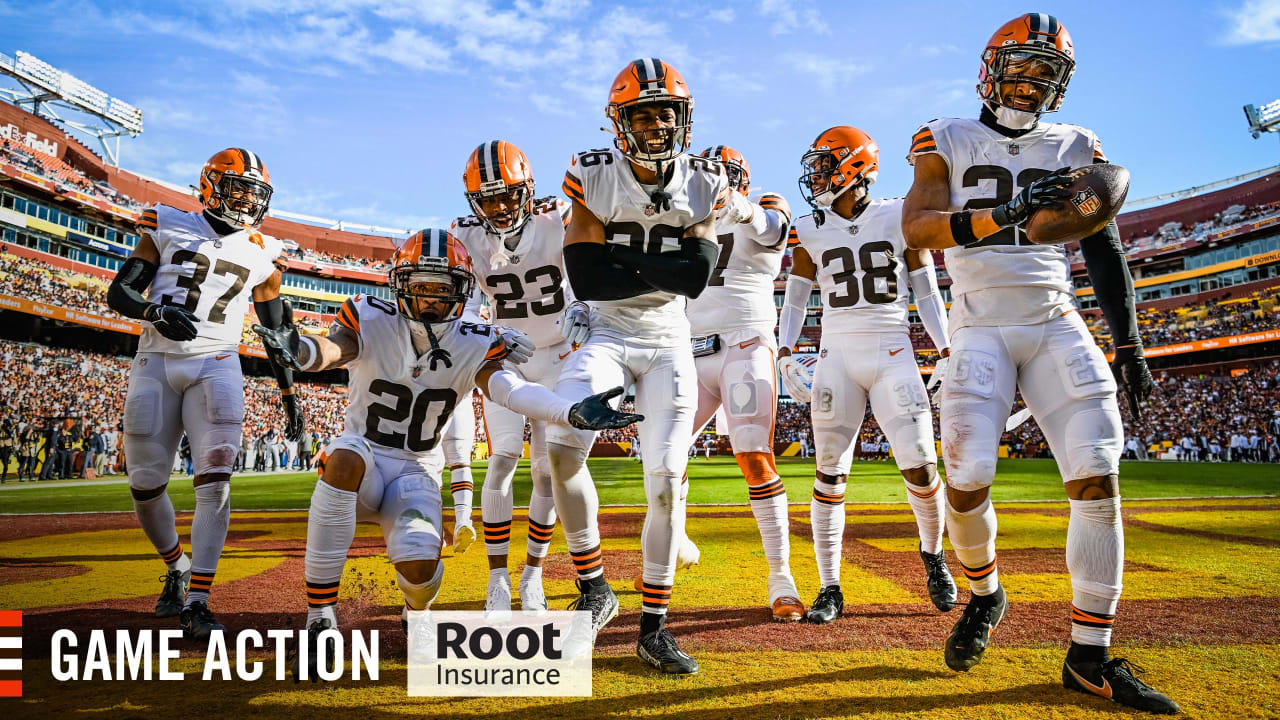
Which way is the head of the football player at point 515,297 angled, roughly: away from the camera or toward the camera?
toward the camera

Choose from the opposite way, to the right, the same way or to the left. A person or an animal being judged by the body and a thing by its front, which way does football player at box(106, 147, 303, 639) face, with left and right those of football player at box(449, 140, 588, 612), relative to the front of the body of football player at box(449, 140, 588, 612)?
the same way

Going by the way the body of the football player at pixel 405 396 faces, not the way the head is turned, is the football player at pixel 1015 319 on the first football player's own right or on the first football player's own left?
on the first football player's own left

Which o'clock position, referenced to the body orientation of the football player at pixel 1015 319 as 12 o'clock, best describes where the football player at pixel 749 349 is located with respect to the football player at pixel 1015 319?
the football player at pixel 749 349 is roughly at 4 o'clock from the football player at pixel 1015 319.

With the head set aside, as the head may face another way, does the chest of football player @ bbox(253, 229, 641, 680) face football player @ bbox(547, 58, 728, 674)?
no

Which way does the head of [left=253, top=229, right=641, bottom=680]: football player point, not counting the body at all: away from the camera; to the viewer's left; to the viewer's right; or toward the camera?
toward the camera

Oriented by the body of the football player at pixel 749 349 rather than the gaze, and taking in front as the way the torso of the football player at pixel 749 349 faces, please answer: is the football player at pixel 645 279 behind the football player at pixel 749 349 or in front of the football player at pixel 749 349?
in front

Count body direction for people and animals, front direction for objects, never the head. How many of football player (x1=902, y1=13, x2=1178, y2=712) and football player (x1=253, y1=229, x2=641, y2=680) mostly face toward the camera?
2

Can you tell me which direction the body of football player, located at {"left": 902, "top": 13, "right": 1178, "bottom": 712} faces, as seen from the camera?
toward the camera

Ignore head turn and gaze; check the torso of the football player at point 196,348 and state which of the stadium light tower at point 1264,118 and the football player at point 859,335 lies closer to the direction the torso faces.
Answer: the football player

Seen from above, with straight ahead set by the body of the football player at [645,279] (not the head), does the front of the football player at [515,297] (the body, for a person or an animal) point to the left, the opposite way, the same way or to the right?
the same way

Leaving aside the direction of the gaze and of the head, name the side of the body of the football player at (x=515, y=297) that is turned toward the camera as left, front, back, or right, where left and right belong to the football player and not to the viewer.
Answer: front

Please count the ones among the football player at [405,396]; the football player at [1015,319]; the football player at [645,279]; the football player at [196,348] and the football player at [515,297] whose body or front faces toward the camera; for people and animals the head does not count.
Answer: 5

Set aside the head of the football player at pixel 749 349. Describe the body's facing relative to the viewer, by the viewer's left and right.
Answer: facing the viewer and to the left of the viewer

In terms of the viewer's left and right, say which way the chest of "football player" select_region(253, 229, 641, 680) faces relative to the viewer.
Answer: facing the viewer

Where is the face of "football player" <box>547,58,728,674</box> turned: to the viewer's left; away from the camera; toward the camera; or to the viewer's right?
toward the camera

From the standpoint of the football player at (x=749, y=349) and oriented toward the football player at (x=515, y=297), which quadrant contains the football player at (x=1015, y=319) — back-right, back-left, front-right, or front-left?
back-left
